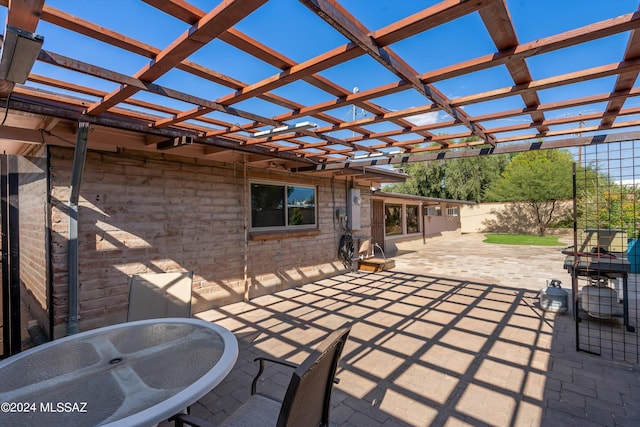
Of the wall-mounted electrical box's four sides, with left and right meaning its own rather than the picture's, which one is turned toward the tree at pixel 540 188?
left

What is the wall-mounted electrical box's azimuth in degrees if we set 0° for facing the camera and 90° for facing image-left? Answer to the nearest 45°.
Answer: approximately 315°

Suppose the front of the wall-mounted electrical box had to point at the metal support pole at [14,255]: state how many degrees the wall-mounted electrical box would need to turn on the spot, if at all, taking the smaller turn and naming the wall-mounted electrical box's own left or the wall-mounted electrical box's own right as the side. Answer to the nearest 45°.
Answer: approximately 90° to the wall-mounted electrical box's own right

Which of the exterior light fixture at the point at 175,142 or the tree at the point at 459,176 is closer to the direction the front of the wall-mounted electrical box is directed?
the exterior light fixture

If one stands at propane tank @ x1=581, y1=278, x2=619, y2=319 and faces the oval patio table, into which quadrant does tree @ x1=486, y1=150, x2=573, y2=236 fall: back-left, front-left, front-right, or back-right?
back-right

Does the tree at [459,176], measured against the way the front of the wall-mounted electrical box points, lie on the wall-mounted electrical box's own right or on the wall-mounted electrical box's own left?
on the wall-mounted electrical box's own left

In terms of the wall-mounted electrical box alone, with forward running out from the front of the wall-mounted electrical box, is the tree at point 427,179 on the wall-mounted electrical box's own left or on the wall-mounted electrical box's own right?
on the wall-mounted electrical box's own left

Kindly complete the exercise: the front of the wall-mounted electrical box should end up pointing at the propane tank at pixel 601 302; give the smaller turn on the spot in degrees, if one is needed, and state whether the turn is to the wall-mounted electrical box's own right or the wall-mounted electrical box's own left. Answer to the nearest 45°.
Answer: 0° — it already faces it

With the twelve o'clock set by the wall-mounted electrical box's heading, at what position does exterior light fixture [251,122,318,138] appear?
The exterior light fixture is roughly at 2 o'clock from the wall-mounted electrical box.

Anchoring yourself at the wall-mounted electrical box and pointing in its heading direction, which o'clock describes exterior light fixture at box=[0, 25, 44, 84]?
The exterior light fixture is roughly at 2 o'clock from the wall-mounted electrical box.

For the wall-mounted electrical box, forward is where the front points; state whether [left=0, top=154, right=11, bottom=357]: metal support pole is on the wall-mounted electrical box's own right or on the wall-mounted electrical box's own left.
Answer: on the wall-mounted electrical box's own right

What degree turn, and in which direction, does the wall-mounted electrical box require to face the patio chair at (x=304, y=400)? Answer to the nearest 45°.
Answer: approximately 45° to its right

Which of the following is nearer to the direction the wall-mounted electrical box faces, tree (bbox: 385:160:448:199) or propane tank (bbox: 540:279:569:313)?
the propane tank

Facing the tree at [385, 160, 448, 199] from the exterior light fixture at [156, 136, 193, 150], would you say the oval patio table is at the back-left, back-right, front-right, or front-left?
back-right
